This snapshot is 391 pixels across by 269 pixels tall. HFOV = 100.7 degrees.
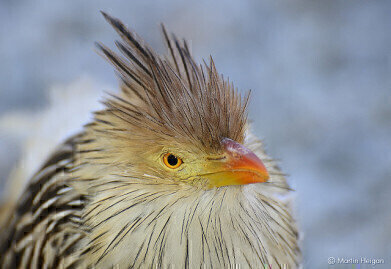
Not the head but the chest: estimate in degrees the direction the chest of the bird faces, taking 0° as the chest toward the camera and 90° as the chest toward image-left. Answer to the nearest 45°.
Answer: approximately 315°
